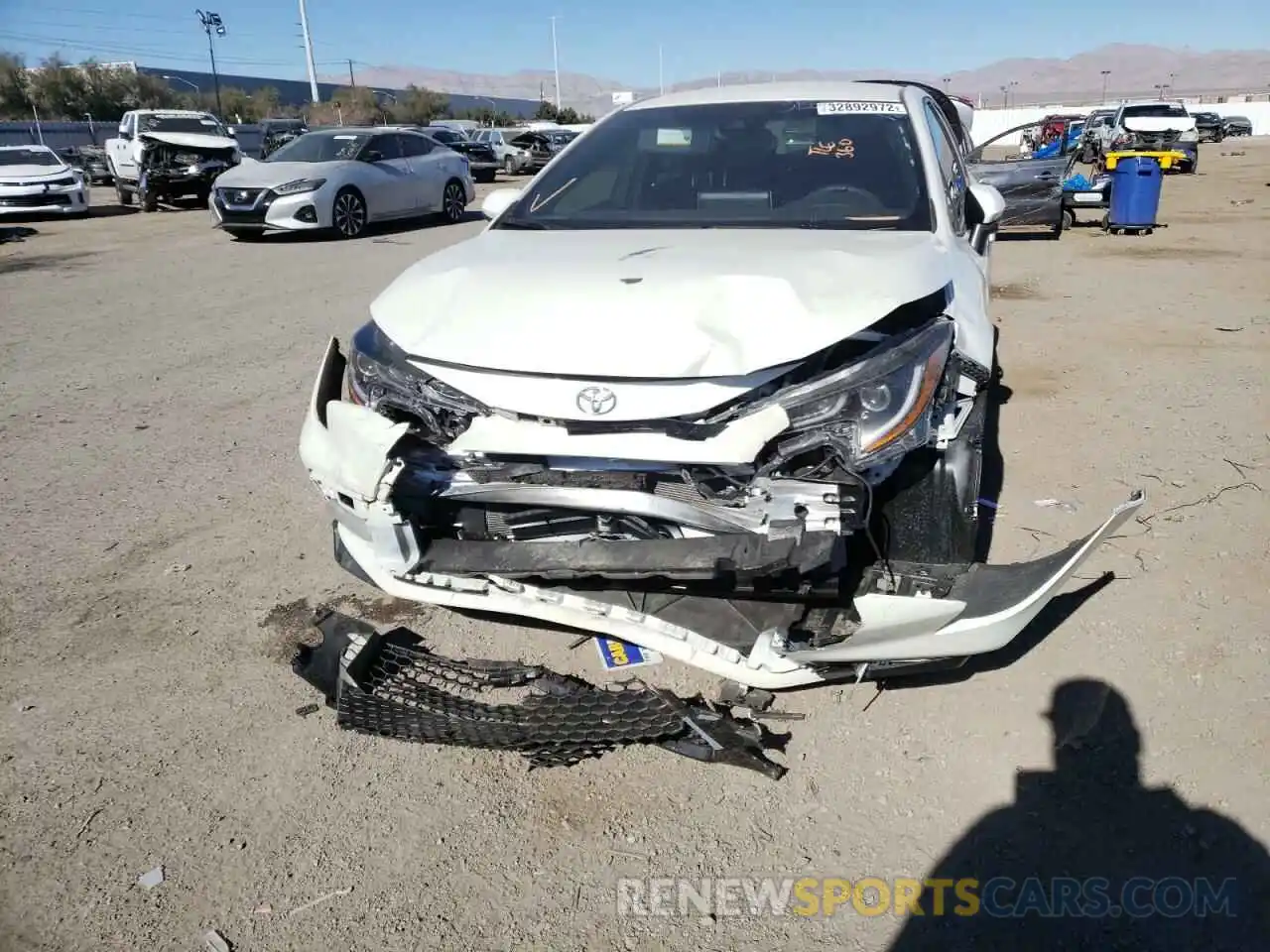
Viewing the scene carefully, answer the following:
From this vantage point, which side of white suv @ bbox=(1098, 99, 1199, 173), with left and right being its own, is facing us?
front

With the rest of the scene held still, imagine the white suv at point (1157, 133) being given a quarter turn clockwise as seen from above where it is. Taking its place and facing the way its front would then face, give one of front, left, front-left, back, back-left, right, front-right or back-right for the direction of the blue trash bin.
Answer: left

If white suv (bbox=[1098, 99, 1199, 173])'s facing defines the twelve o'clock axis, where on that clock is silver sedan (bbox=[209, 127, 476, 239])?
The silver sedan is roughly at 1 o'clock from the white suv.

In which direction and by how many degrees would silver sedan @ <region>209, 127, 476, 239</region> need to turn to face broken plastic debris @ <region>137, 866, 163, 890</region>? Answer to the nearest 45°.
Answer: approximately 45° to its left

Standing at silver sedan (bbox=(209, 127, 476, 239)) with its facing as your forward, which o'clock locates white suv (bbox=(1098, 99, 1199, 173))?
The white suv is roughly at 7 o'clock from the silver sedan.

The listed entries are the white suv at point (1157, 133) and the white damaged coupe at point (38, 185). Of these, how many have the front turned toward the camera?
2

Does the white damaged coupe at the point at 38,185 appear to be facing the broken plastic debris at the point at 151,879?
yes

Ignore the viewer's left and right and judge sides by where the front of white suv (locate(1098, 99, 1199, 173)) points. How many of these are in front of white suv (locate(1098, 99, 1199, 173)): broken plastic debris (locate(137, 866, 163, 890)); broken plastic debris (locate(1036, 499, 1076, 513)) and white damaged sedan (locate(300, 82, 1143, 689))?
3

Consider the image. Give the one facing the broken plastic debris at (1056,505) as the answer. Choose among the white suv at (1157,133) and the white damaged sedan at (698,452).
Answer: the white suv

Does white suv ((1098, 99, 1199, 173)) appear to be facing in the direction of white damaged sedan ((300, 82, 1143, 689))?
yes

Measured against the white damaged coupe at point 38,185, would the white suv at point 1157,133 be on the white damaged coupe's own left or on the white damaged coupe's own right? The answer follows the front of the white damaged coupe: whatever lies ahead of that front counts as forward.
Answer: on the white damaged coupe's own left

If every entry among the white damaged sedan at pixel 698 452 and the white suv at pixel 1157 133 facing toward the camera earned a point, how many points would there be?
2

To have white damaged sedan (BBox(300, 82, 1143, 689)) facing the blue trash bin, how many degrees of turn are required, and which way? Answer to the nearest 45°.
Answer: approximately 135° to its left

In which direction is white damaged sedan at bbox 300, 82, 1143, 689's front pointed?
toward the camera

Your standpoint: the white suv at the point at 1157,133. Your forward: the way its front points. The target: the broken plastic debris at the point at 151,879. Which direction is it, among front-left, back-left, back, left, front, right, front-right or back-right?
front
